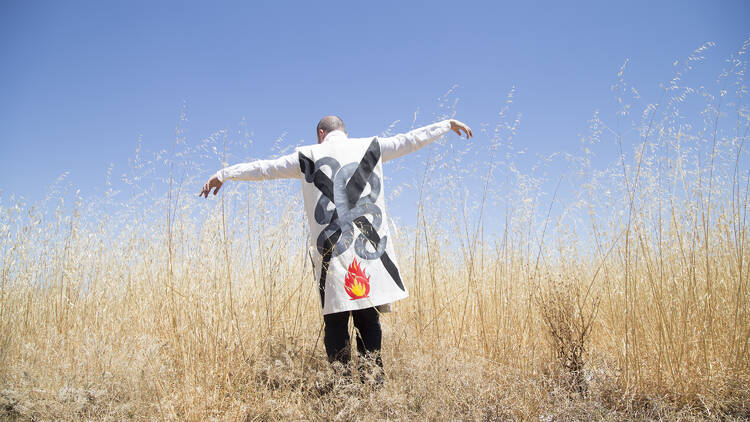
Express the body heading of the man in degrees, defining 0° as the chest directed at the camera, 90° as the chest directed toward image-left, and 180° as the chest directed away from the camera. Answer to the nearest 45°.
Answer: approximately 180°
